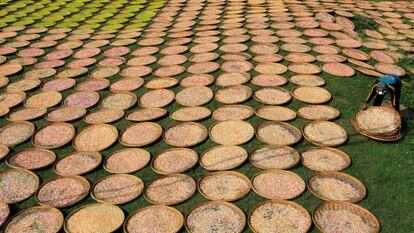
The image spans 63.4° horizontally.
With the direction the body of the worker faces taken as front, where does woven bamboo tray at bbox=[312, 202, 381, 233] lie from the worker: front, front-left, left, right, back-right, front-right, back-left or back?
front-left

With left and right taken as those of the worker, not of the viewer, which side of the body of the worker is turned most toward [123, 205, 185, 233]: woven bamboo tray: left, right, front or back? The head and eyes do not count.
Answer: front

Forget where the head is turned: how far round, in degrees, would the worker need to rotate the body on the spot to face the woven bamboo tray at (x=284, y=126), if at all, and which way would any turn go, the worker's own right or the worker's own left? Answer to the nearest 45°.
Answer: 0° — they already face it

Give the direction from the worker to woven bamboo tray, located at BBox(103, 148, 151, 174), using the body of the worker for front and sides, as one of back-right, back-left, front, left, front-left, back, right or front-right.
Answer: front

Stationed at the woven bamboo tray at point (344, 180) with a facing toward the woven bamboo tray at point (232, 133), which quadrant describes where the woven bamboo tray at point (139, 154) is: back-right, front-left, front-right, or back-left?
front-left

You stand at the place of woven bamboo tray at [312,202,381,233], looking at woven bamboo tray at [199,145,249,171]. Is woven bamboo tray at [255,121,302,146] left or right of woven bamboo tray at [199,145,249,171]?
right

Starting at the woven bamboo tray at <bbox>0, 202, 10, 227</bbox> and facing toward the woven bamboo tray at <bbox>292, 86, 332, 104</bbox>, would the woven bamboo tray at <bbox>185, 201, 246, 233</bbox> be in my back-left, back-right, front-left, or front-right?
front-right

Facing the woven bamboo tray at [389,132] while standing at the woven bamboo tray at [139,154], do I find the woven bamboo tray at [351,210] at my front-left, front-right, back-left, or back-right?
front-right

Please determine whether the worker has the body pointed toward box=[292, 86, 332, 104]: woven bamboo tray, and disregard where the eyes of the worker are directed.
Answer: no

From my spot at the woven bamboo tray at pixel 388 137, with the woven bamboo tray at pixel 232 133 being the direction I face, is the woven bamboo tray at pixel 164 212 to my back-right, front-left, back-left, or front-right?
front-left

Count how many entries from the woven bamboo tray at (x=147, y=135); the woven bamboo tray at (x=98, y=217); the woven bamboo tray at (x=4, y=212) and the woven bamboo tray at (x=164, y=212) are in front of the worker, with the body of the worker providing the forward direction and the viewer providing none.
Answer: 4

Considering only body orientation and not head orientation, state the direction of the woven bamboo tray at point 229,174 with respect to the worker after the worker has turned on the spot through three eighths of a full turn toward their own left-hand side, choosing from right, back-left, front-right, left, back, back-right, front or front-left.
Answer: back-right

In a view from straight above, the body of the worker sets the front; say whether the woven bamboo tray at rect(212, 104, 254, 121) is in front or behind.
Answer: in front

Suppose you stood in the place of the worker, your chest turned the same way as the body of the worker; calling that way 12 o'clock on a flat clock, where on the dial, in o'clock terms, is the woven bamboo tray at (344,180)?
The woven bamboo tray is roughly at 11 o'clock from the worker.

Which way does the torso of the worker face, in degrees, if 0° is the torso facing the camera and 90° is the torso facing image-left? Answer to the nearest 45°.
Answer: approximately 45°

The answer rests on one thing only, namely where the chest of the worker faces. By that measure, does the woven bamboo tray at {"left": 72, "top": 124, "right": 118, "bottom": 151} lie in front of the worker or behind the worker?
in front

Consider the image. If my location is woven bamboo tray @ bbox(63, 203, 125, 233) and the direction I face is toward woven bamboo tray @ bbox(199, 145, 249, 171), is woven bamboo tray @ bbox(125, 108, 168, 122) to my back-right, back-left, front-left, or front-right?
front-left

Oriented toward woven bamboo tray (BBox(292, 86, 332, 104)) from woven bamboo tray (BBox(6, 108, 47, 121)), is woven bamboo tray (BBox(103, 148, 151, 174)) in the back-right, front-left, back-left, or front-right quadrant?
front-right

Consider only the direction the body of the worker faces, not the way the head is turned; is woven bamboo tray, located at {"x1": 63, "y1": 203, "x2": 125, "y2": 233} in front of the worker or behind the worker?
in front
